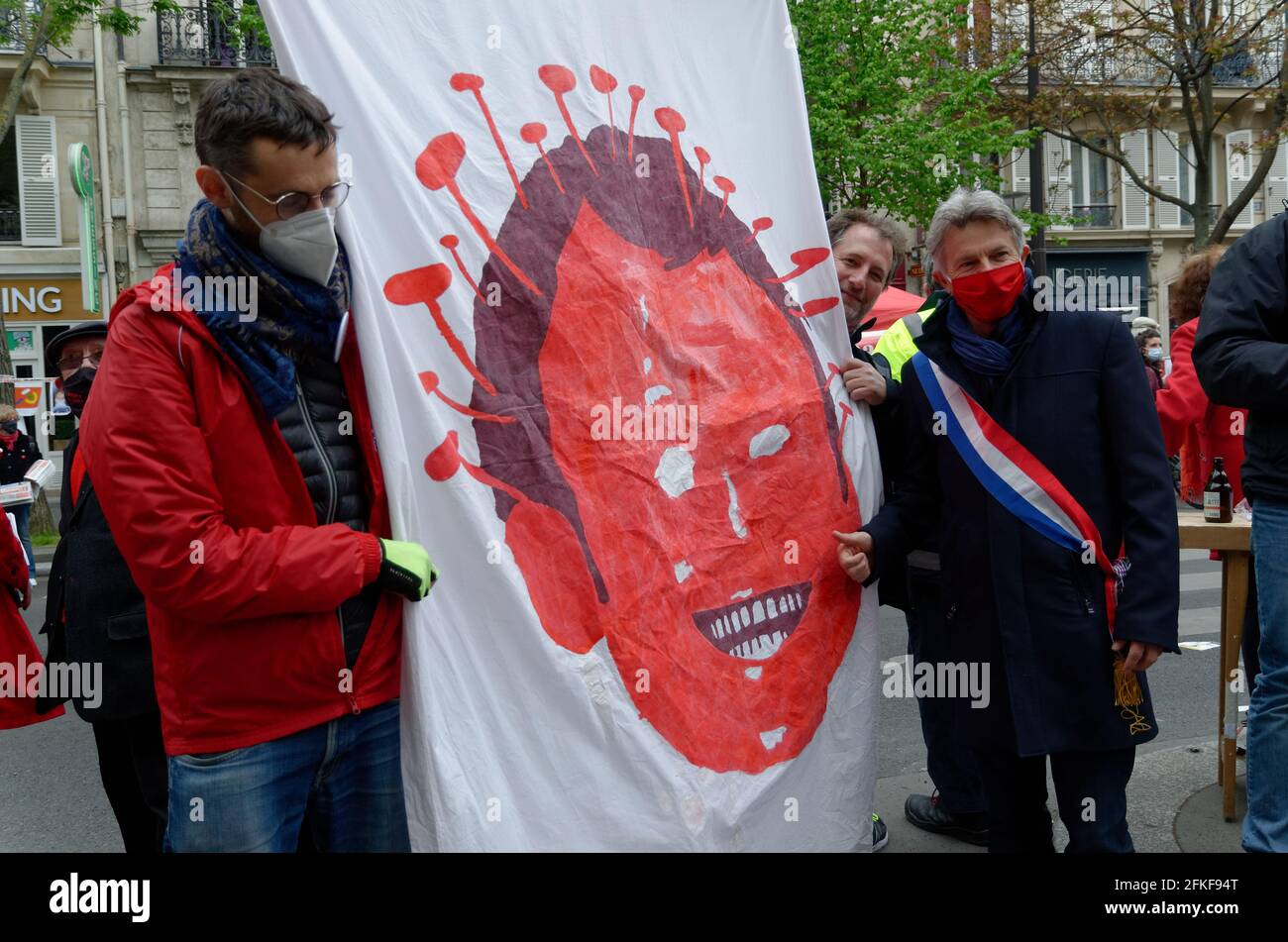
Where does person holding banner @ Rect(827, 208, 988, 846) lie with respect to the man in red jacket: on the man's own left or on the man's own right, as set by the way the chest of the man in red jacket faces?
on the man's own left

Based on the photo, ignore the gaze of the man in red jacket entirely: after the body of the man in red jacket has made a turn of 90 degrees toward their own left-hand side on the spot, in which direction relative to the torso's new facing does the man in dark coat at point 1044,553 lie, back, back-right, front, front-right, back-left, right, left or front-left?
front-right

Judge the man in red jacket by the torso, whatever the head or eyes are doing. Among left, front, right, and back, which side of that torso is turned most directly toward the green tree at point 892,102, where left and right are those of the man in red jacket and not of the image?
left

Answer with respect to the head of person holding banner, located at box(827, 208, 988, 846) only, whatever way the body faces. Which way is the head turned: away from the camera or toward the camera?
toward the camera

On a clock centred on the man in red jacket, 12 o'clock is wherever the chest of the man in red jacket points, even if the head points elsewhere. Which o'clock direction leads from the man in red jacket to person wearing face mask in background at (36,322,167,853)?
The person wearing face mask in background is roughly at 7 o'clock from the man in red jacket.

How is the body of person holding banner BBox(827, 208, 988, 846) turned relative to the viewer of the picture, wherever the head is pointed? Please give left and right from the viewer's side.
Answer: facing the viewer and to the left of the viewer

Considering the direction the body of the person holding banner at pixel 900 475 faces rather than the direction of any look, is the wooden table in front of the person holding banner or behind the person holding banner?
behind

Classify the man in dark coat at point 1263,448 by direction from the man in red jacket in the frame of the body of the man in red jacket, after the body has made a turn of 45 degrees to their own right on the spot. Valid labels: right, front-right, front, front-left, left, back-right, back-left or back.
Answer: left

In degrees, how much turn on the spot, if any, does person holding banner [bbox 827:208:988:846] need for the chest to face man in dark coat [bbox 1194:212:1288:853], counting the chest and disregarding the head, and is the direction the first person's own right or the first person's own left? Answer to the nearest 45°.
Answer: approximately 90° to the first person's own left

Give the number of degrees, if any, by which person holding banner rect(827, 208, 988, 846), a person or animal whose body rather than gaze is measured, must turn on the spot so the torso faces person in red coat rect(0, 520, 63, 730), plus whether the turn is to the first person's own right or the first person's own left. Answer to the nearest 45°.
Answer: approximately 45° to the first person's own right

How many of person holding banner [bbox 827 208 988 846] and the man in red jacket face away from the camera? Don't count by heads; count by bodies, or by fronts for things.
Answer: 0
